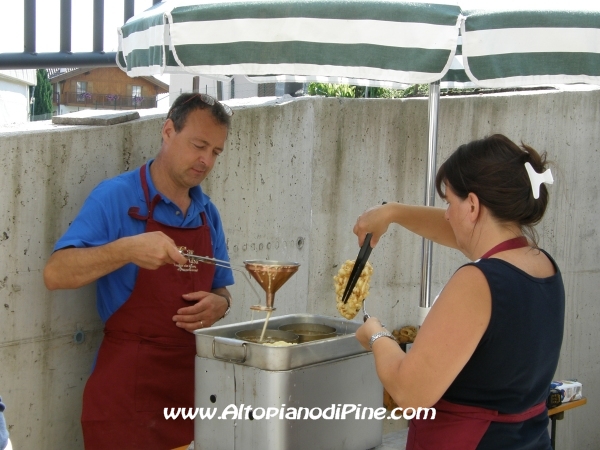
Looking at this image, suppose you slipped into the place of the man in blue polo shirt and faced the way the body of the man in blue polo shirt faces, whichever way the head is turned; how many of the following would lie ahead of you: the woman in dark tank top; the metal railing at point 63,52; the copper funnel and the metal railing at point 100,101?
2

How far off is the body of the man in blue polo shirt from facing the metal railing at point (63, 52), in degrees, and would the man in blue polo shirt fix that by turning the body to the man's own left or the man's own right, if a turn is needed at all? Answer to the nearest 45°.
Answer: approximately 135° to the man's own left

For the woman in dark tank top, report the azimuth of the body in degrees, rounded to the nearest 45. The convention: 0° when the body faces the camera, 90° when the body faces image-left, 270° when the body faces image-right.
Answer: approximately 135°

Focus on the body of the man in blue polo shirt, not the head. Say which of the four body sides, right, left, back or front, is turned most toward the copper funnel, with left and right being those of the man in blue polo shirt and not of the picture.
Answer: front

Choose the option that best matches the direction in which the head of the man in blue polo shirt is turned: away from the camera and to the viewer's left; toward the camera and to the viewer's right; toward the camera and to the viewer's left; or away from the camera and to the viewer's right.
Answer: toward the camera and to the viewer's right

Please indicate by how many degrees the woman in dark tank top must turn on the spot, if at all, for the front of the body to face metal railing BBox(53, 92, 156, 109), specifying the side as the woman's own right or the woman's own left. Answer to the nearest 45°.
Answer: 0° — they already face it

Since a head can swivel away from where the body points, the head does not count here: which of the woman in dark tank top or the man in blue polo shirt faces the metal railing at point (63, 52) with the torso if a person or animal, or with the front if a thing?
the woman in dark tank top

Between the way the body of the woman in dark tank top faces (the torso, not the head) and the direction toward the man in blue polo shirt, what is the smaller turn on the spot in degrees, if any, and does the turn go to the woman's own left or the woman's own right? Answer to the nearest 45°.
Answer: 0° — they already face them

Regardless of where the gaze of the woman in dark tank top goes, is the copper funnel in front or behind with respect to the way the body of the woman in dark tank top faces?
in front

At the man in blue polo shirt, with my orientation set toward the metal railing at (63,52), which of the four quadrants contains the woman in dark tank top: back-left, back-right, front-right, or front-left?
back-right

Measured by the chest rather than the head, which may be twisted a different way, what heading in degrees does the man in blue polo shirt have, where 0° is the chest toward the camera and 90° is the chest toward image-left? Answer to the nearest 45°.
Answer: approximately 315°

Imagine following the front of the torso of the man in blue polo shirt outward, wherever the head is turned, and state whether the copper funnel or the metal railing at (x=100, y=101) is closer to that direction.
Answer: the copper funnel

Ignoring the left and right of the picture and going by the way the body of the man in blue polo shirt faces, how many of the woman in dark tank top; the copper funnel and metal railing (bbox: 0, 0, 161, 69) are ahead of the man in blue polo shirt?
2

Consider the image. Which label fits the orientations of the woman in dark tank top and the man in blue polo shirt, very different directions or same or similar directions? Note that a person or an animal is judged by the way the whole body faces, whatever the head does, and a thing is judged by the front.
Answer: very different directions
